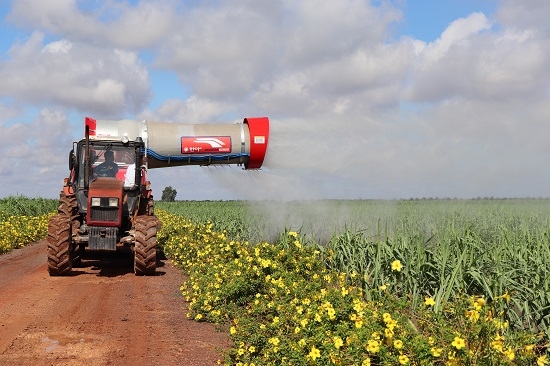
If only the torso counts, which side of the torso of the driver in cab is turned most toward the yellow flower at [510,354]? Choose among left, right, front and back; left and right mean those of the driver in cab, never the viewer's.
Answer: front

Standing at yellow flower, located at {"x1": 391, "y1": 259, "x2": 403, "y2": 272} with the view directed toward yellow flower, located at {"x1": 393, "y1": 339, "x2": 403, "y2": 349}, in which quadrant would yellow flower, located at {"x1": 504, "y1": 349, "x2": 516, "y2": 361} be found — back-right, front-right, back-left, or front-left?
front-left

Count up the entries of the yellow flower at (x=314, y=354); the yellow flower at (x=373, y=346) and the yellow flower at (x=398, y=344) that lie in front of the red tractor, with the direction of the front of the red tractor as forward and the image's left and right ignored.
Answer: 3

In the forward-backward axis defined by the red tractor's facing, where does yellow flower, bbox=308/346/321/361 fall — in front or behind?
in front

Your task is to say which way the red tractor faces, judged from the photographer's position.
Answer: facing the viewer

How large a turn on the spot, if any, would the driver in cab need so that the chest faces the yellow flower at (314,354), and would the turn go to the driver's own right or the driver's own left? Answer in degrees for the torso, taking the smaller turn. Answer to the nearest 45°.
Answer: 0° — they already face it

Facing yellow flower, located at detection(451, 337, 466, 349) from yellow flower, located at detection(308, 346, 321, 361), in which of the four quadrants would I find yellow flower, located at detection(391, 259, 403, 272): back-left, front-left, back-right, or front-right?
front-left

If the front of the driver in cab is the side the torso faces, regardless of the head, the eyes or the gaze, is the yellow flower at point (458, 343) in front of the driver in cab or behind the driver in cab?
in front

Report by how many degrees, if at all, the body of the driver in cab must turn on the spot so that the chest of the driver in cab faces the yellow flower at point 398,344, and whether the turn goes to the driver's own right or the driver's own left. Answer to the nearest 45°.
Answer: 0° — they already face it

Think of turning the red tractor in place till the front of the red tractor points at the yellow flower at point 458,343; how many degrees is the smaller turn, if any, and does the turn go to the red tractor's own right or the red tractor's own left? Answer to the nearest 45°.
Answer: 0° — it already faces it

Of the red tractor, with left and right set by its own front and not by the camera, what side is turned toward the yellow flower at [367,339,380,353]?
front

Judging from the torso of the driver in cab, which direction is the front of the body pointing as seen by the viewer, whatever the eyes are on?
toward the camera

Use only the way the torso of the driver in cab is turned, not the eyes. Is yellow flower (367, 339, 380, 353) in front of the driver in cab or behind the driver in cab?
in front
